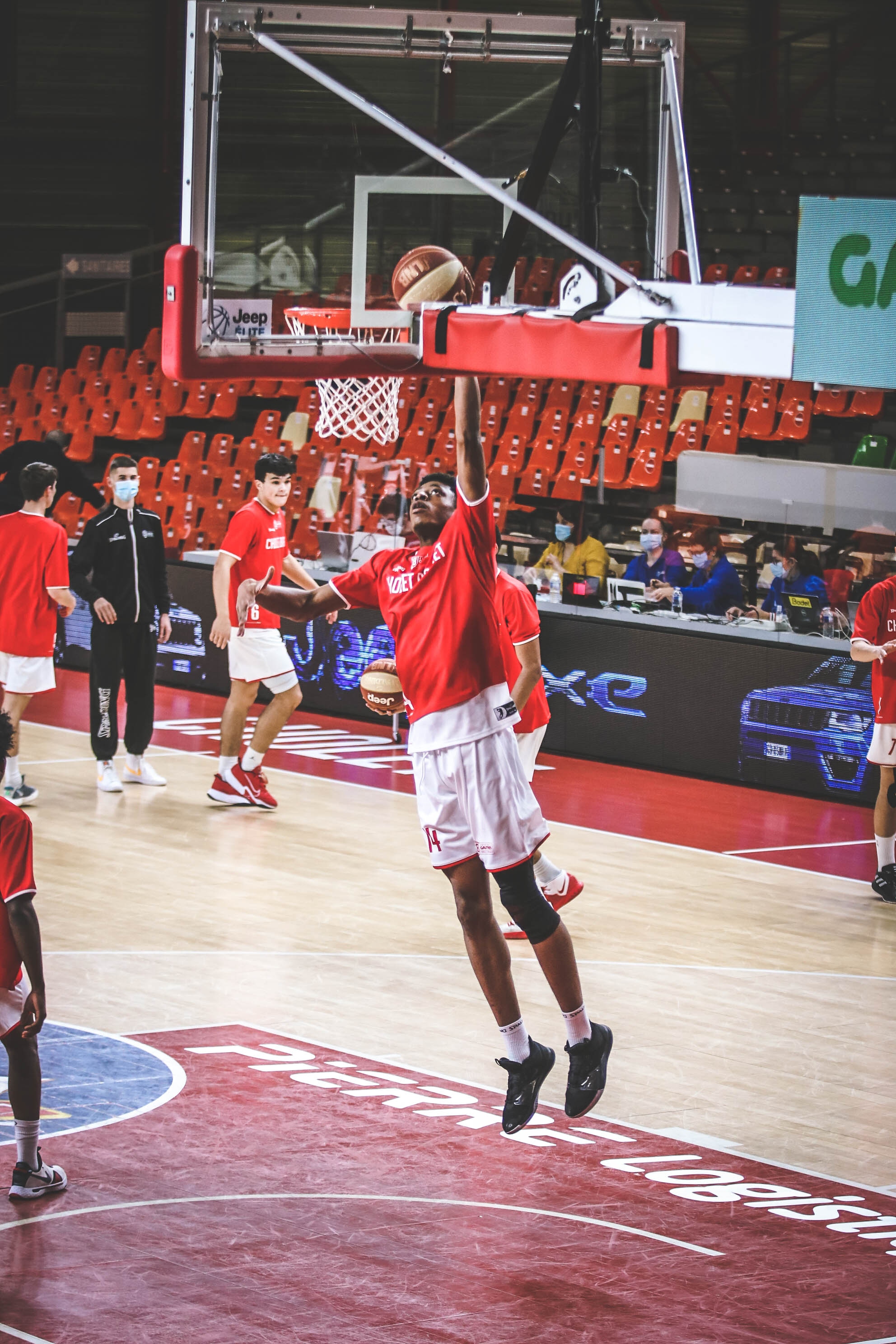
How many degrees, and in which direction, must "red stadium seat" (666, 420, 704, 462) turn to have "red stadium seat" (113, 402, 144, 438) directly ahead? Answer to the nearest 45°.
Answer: approximately 90° to its right

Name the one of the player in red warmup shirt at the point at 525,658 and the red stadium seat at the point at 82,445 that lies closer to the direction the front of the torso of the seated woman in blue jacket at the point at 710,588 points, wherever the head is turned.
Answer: the player in red warmup shirt

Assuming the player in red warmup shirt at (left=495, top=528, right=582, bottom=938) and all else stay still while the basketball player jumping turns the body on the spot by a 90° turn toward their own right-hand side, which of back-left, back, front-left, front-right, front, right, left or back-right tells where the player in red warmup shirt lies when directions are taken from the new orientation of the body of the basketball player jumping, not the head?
front-right

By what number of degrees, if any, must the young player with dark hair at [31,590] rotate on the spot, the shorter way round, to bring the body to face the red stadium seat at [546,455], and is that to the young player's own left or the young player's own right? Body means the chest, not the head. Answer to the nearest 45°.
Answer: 0° — they already face it

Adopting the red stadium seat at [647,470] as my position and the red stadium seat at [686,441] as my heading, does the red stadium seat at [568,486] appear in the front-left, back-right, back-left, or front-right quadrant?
back-left

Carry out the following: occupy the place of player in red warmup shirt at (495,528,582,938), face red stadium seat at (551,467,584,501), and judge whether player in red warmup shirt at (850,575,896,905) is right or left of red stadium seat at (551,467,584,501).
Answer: right
